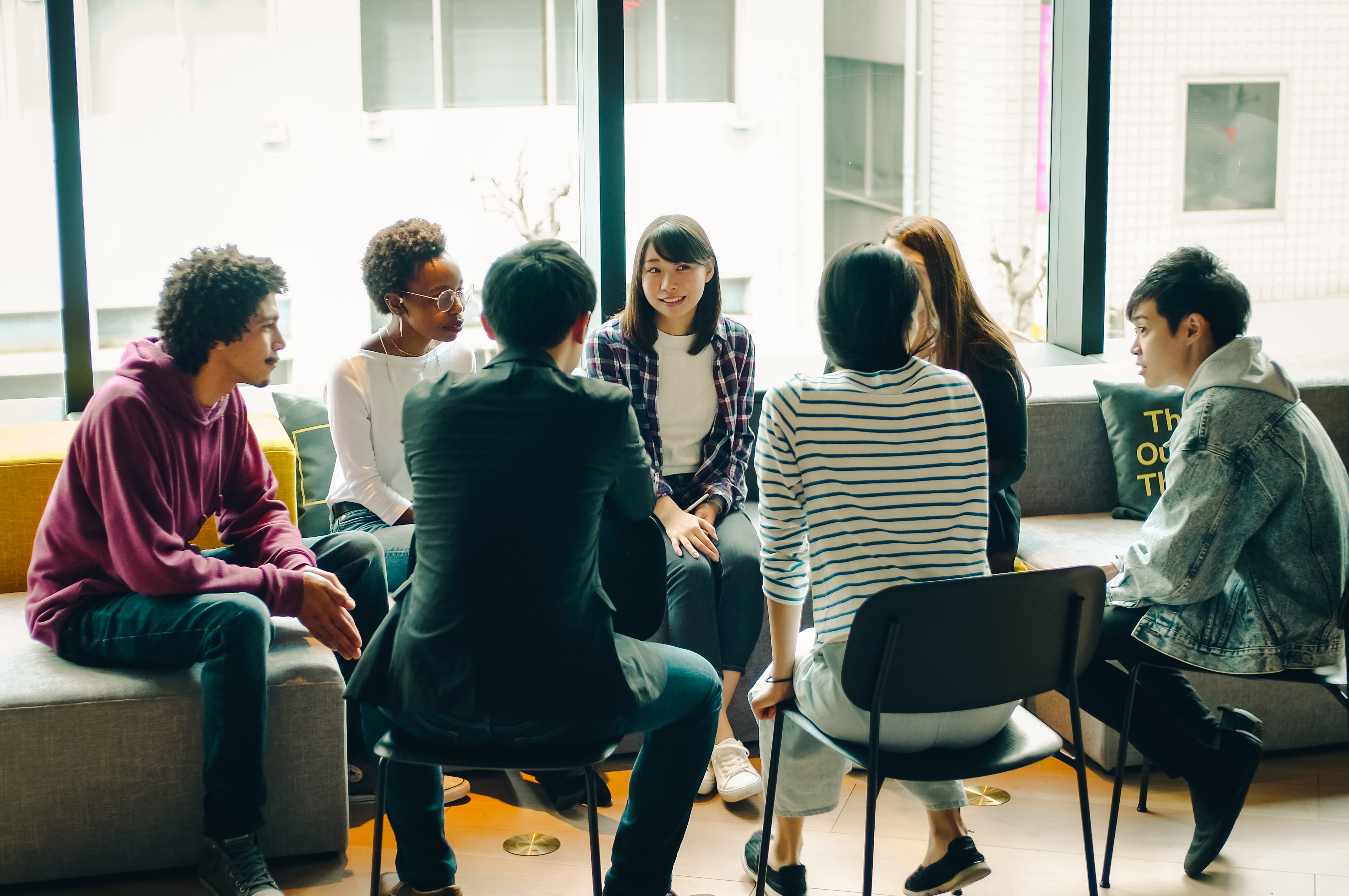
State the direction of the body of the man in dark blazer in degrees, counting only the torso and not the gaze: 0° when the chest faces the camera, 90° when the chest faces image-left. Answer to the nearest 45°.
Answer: approximately 180°

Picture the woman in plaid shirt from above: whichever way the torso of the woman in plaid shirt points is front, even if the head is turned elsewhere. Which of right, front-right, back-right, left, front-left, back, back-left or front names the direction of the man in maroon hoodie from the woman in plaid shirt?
front-right

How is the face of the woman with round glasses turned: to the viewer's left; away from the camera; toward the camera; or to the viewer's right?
to the viewer's right

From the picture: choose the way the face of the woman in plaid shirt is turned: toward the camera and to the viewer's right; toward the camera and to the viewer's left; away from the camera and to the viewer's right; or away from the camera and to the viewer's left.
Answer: toward the camera and to the viewer's left

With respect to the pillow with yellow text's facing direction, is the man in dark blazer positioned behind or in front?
in front

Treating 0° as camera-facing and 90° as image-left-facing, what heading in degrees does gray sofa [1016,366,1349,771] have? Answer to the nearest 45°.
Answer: approximately 0°

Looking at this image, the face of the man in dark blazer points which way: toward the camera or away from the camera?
away from the camera

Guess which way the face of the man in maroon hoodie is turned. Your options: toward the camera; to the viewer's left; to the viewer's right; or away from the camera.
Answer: to the viewer's right

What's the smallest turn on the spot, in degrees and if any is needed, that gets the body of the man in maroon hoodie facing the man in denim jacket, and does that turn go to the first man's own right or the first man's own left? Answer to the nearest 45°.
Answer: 0° — they already face them

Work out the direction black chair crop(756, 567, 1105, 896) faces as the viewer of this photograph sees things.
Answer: facing away from the viewer and to the left of the viewer

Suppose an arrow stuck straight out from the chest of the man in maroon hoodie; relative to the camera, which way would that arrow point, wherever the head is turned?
to the viewer's right

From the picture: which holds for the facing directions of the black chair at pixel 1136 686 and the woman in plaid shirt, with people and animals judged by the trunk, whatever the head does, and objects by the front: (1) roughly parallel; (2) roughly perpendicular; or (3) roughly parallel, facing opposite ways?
roughly perpendicular

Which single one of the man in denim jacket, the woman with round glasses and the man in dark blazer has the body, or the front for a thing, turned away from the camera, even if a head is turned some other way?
the man in dark blazer

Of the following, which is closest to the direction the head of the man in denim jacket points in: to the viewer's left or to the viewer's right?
to the viewer's left

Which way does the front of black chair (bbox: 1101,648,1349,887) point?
to the viewer's left

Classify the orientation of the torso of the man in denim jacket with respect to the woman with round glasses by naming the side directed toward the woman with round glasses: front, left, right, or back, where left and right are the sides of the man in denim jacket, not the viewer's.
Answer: front

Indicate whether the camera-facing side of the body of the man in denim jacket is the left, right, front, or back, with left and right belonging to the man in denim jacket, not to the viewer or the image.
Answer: left
